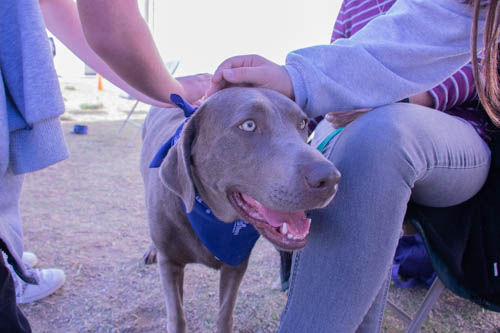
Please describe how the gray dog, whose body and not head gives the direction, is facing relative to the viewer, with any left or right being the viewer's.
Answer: facing the viewer and to the right of the viewer

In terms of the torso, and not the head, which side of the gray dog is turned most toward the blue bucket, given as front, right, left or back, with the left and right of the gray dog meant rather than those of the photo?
back
